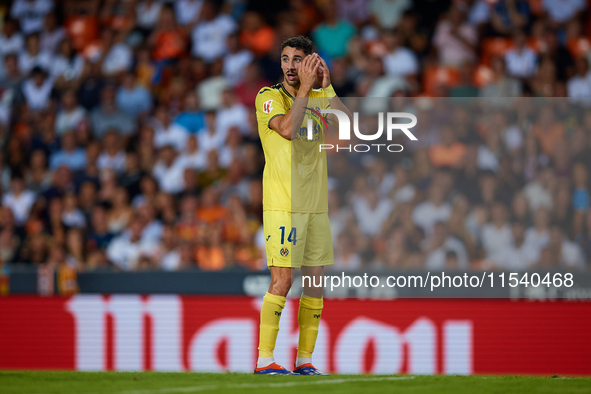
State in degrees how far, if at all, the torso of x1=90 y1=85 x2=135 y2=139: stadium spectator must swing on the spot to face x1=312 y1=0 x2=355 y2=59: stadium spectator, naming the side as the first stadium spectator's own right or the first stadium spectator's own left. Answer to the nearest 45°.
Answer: approximately 90° to the first stadium spectator's own left

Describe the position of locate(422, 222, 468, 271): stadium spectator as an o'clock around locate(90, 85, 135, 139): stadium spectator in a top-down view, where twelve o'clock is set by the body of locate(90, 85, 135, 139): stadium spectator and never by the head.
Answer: locate(422, 222, 468, 271): stadium spectator is roughly at 11 o'clock from locate(90, 85, 135, 139): stadium spectator.

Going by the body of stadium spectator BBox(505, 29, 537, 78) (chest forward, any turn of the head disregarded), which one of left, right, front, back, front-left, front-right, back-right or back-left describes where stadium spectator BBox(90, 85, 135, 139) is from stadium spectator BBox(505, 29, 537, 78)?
right

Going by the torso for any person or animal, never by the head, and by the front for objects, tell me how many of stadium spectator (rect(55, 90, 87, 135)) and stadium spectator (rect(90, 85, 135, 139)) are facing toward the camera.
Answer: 2

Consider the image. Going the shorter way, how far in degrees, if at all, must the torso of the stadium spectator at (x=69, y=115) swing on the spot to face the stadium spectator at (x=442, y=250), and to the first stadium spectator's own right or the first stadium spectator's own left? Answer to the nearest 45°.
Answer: approximately 45° to the first stadium spectator's own left

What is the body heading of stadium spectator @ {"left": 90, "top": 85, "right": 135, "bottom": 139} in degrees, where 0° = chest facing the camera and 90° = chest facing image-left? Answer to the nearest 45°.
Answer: approximately 0°

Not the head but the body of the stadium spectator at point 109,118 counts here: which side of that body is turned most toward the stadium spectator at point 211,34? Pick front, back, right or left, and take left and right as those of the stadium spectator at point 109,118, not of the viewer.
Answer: back

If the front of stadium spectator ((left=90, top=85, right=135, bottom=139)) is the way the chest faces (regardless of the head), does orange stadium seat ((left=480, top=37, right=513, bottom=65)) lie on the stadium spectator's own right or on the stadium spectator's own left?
on the stadium spectator's own left

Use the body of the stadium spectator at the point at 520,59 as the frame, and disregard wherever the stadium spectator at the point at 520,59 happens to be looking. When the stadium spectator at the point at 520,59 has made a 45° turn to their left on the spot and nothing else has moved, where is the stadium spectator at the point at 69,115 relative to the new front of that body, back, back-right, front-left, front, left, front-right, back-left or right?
back-right

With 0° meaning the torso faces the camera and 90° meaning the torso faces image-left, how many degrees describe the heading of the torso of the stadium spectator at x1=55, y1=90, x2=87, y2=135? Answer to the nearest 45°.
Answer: approximately 0°

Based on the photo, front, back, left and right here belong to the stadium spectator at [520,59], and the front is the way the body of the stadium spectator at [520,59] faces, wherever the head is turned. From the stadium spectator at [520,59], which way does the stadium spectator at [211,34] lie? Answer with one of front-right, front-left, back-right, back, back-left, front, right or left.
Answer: right

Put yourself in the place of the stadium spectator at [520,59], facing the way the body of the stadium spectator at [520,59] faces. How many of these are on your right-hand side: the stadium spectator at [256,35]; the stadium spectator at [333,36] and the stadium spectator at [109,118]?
3
